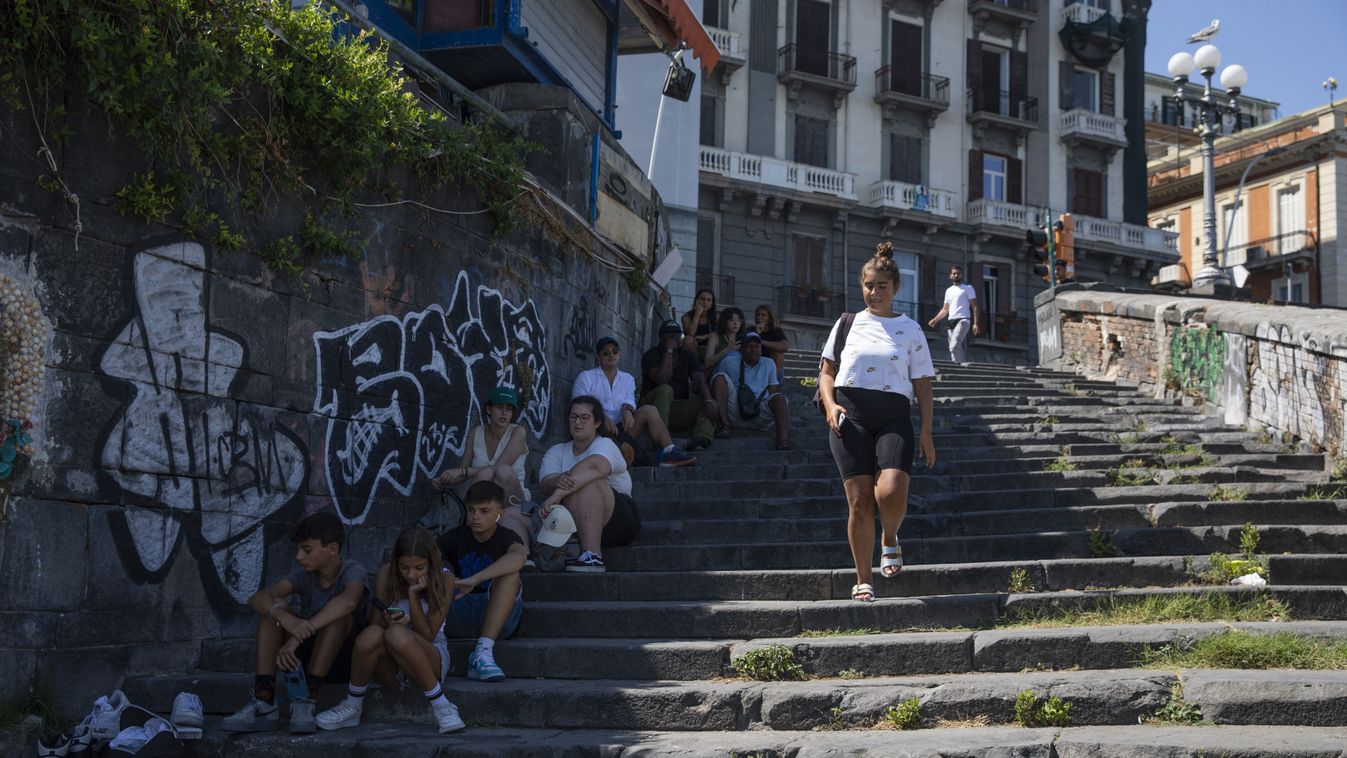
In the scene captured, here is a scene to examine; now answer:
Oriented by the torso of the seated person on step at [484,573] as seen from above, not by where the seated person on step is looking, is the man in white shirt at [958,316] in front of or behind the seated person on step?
behind

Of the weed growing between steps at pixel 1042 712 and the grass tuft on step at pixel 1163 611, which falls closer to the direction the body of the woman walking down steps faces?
the weed growing between steps

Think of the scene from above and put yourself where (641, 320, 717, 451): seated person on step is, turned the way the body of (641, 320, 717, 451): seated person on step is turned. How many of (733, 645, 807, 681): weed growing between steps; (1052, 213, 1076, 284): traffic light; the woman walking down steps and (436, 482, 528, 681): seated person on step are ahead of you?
3

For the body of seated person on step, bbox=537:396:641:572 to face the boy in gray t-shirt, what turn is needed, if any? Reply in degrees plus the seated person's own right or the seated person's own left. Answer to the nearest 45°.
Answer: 0° — they already face them

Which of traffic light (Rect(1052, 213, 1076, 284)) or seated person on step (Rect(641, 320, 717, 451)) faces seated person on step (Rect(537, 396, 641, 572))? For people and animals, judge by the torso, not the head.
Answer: seated person on step (Rect(641, 320, 717, 451))

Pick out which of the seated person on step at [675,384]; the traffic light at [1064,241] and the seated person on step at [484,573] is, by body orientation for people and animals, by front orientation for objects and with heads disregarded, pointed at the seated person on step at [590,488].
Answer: the seated person on step at [675,384]

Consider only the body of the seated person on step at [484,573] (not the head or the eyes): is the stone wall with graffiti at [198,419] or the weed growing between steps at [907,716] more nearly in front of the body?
the weed growing between steps

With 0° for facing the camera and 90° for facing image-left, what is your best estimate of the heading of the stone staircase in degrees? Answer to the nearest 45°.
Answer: approximately 0°

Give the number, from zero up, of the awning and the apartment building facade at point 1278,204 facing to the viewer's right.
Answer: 1

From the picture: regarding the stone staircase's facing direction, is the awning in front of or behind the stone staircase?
behind
